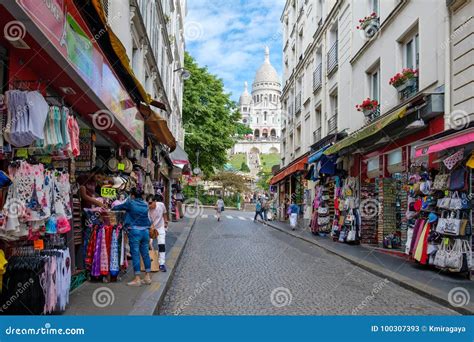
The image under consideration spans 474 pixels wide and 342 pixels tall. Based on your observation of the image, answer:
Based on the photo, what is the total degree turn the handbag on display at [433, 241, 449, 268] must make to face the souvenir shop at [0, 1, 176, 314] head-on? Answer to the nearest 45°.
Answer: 0° — it already faces it

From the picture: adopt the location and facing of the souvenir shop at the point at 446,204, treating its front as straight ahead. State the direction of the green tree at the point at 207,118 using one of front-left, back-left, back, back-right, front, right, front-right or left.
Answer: right

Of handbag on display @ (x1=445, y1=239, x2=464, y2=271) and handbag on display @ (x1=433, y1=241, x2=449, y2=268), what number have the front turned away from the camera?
0

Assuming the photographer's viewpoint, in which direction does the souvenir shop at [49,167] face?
facing the viewer and to the right of the viewer

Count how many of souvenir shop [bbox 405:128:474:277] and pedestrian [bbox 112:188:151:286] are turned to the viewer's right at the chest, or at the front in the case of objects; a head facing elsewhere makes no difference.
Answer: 0

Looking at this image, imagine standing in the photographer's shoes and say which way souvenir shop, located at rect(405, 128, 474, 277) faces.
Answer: facing the viewer and to the left of the viewer

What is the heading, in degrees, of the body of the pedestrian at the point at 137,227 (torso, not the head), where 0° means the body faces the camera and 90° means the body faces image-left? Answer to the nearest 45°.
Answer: approximately 135°
